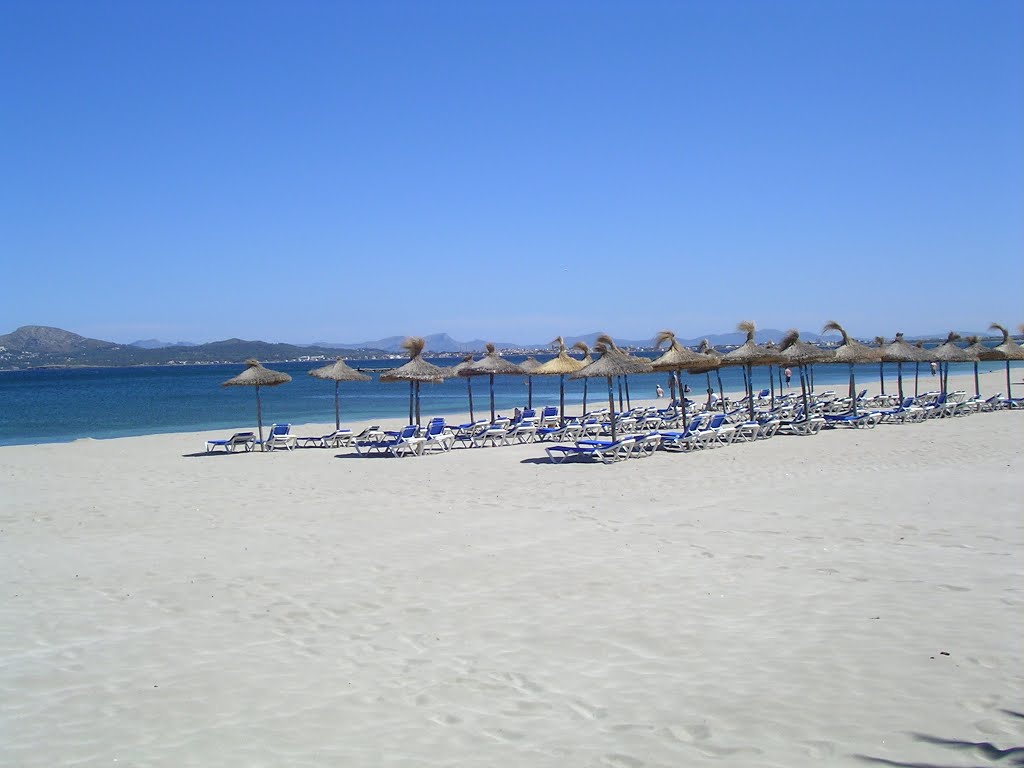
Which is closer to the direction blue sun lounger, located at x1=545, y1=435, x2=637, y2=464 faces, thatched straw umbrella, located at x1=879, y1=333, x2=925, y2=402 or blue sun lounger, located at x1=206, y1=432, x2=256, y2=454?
the blue sun lounger

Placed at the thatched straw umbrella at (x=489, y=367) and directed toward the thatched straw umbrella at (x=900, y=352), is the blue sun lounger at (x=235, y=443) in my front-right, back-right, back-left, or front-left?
back-right

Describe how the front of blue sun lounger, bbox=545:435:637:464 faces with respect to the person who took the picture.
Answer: facing to the left of the viewer

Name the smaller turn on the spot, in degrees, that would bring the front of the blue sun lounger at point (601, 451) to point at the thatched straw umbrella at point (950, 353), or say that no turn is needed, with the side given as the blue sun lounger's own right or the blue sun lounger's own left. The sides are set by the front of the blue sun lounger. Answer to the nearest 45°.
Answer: approximately 135° to the blue sun lounger's own right

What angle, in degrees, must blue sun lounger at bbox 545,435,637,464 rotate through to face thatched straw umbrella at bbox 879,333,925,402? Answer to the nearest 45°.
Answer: approximately 135° to its right

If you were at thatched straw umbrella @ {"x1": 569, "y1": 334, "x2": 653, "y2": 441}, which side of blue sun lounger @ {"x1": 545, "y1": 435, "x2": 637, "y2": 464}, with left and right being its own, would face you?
right
